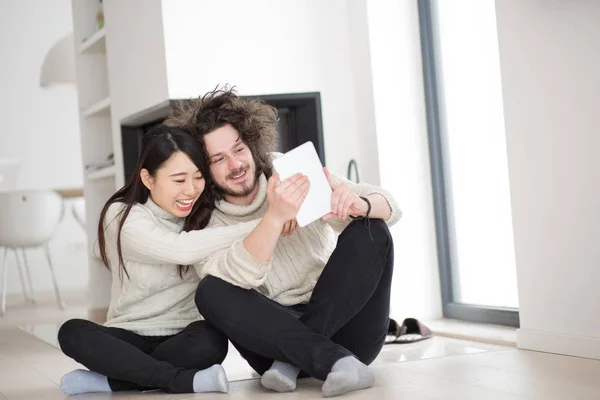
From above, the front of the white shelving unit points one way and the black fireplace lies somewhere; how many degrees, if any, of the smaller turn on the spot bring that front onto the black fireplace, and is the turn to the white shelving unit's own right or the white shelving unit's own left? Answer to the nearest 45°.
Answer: approximately 90° to the white shelving unit's own left

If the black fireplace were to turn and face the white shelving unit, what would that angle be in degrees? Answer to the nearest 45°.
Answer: approximately 135° to its right

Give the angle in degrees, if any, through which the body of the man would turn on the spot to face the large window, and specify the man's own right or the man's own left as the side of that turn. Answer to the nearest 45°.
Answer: approximately 135° to the man's own left

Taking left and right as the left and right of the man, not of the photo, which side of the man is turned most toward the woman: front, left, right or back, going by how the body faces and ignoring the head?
right

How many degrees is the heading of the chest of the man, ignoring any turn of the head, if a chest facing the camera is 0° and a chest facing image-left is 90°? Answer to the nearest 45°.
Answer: approximately 0°

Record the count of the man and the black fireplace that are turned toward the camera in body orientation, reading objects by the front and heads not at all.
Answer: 2

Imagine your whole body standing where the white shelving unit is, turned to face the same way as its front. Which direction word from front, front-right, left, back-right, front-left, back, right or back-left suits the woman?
front-left
